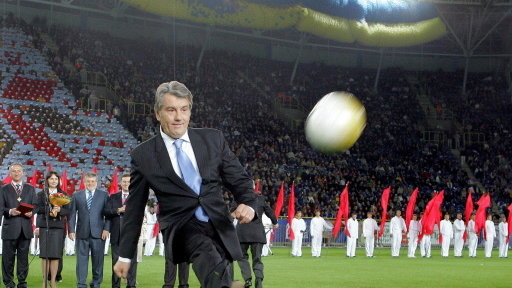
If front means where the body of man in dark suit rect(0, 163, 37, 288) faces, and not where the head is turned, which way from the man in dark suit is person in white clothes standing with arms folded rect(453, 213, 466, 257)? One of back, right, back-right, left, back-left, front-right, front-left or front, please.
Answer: back-left

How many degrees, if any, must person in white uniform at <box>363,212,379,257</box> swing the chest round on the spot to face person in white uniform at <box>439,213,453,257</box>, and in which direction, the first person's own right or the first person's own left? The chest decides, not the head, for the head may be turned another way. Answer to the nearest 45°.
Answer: approximately 135° to the first person's own left

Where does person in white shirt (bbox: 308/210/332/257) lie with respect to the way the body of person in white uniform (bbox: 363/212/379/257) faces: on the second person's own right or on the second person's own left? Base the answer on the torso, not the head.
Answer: on the second person's own right

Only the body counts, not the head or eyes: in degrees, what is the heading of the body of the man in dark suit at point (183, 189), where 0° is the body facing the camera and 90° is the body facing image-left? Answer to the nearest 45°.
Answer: approximately 0°

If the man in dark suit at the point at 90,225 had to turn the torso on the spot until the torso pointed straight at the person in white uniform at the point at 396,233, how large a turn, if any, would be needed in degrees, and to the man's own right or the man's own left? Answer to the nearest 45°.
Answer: approximately 135° to the man's own left

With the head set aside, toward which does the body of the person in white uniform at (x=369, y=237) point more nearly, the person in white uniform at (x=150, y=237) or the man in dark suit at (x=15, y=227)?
the man in dark suit

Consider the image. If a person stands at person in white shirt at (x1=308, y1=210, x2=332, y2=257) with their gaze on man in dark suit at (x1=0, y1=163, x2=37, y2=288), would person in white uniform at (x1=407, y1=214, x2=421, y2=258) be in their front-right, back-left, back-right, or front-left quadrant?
back-left

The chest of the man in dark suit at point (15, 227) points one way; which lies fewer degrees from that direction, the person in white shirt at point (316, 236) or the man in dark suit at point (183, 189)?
the man in dark suit

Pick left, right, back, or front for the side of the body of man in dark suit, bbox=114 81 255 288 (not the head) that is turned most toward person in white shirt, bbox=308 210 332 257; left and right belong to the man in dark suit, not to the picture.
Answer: back

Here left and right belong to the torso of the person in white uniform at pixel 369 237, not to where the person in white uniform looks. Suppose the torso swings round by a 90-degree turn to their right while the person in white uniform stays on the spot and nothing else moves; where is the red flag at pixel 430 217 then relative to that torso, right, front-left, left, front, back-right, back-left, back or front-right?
back-right
